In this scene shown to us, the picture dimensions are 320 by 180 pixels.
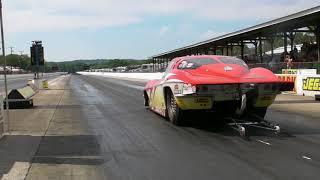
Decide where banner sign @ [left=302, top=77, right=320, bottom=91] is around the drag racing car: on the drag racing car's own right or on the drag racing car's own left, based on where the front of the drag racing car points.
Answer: on the drag racing car's own right

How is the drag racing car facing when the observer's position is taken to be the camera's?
facing away from the viewer and to the left of the viewer

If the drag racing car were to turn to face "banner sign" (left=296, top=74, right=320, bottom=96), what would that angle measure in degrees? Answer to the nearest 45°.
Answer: approximately 45° to its right
